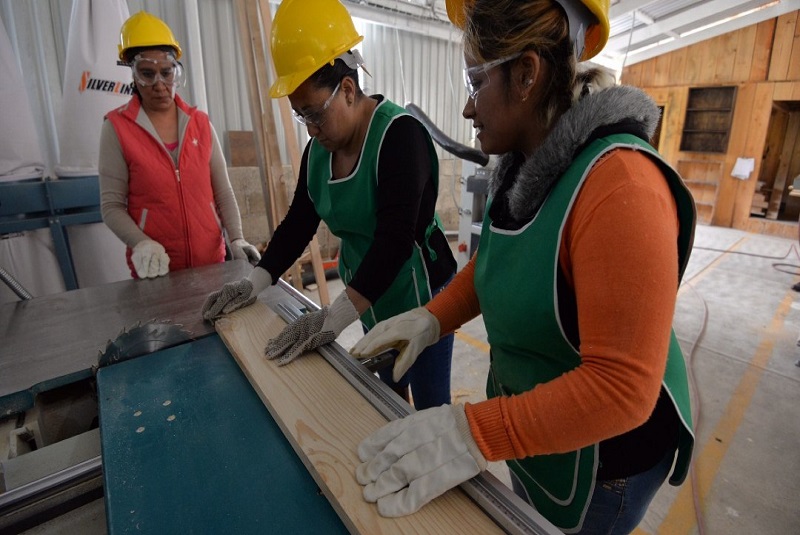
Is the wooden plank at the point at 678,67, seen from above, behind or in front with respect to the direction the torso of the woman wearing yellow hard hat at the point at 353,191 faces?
behind

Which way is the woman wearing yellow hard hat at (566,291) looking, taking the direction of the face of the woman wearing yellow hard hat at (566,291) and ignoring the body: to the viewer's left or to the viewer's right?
to the viewer's left

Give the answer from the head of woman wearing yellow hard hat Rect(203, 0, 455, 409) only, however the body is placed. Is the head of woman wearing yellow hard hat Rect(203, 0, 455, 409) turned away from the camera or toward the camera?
toward the camera

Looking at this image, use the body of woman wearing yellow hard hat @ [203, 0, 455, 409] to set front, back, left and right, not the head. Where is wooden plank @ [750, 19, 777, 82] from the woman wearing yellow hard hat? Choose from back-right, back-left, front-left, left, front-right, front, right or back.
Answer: back

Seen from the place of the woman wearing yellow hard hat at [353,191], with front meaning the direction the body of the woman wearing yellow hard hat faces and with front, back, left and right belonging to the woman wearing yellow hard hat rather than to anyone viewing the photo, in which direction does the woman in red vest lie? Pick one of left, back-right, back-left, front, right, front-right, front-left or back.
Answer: right

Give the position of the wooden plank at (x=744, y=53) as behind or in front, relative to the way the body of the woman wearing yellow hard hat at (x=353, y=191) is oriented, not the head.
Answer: behind

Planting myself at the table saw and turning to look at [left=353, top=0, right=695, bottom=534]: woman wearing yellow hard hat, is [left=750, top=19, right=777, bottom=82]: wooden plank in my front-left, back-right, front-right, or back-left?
front-left

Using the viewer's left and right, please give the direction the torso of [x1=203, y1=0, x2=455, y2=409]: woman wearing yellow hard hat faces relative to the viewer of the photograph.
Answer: facing the viewer and to the left of the viewer

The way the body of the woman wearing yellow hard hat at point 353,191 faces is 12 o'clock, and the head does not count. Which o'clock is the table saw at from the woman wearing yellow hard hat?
The table saw is roughly at 12 o'clock from the woman wearing yellow hard hat.

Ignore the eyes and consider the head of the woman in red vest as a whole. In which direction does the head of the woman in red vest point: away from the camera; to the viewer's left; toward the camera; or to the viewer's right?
toward the camera

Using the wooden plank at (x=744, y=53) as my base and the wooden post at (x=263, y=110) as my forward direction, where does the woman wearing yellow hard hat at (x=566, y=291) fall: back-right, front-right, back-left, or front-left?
front-left
